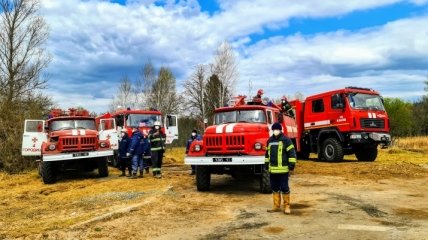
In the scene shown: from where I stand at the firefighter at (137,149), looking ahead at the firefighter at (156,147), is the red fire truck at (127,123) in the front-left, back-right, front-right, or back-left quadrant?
back-left

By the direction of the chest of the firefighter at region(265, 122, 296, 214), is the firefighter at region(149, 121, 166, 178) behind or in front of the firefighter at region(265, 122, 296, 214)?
behind

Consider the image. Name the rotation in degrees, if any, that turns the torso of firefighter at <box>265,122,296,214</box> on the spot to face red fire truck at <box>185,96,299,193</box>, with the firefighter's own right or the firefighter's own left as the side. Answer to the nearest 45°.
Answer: approximately 135° to the firefighter's own right

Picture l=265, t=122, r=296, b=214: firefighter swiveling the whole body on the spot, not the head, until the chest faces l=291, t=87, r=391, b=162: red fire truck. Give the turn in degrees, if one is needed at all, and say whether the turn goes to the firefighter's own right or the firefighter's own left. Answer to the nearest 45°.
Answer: approximately 180°

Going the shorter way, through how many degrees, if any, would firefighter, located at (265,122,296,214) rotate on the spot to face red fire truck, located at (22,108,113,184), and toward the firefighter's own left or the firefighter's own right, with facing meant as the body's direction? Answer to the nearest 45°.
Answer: approximately 135° to the firefighter's own right

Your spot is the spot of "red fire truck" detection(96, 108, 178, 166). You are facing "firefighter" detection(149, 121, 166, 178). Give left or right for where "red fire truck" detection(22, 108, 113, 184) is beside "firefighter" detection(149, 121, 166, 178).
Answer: right

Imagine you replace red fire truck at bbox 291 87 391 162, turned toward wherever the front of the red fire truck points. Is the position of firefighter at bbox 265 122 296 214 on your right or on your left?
on your right

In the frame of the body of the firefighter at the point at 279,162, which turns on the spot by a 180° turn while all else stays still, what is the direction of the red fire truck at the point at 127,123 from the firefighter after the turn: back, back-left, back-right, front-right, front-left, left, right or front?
front-left

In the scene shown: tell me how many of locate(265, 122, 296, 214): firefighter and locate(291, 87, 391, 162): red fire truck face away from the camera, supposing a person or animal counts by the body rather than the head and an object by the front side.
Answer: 0

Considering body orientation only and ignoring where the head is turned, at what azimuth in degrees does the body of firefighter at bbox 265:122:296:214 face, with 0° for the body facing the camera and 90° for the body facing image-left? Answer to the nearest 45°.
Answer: approximately 0°

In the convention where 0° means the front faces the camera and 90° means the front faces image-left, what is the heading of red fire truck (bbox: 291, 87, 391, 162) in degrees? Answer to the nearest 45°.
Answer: approximately 315°

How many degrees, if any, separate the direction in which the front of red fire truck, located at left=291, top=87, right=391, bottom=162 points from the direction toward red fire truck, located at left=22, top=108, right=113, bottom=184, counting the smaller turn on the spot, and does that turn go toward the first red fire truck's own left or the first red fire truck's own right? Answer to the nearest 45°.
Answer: approximately 90° to the first red fire truck's own right
